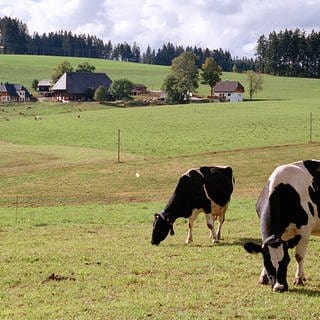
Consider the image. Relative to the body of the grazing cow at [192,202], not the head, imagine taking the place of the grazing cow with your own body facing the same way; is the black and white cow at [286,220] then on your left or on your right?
on your left

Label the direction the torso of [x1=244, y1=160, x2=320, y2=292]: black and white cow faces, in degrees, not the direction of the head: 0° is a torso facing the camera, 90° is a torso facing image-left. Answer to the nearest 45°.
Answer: approximately 45°

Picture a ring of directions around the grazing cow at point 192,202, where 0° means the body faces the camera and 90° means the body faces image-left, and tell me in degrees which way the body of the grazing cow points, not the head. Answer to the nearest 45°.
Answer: approximately 90°

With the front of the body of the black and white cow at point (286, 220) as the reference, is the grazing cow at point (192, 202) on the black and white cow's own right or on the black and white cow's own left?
on the black and white cow's own right
